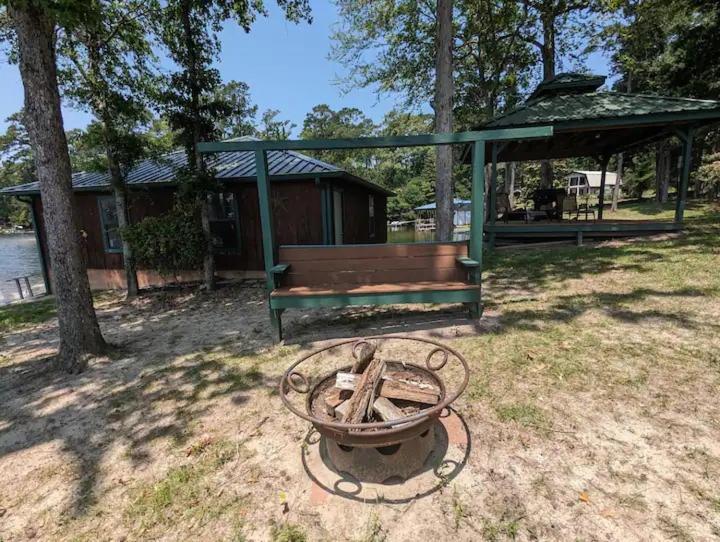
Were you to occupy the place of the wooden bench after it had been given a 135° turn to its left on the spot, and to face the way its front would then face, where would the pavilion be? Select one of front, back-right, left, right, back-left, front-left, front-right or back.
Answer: front

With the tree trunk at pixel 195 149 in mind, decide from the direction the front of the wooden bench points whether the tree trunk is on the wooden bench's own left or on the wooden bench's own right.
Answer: on the wooden bench's own right

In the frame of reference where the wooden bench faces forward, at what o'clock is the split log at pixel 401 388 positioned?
The split log is roughly at 12 o'clock from the wooden bench.

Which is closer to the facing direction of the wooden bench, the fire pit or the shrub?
the fire pit

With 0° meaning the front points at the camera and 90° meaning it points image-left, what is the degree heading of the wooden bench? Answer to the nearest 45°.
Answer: approximately 0°

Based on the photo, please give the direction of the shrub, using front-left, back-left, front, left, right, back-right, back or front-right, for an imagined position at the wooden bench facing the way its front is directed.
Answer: back-right

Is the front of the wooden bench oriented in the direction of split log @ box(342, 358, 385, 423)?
yes

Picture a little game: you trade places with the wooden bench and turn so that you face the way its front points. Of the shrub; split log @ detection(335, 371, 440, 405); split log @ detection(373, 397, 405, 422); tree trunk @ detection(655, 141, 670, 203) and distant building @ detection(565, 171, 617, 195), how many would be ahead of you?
2

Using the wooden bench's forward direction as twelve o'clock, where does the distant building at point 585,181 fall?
The distant building is roughly at 7 o'clock from the wooden bench.

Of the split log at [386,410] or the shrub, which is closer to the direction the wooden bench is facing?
the split log

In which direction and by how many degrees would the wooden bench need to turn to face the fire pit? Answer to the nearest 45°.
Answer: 0° — it already faces it

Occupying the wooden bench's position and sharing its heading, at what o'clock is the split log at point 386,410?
The split log is roughly at 12 o'clock from the wooden bench.
